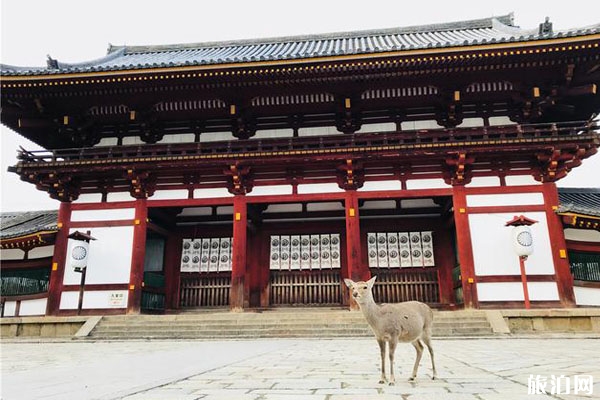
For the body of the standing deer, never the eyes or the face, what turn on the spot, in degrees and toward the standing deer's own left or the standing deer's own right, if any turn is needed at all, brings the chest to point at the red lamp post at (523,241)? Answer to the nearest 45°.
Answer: approximately 180°
